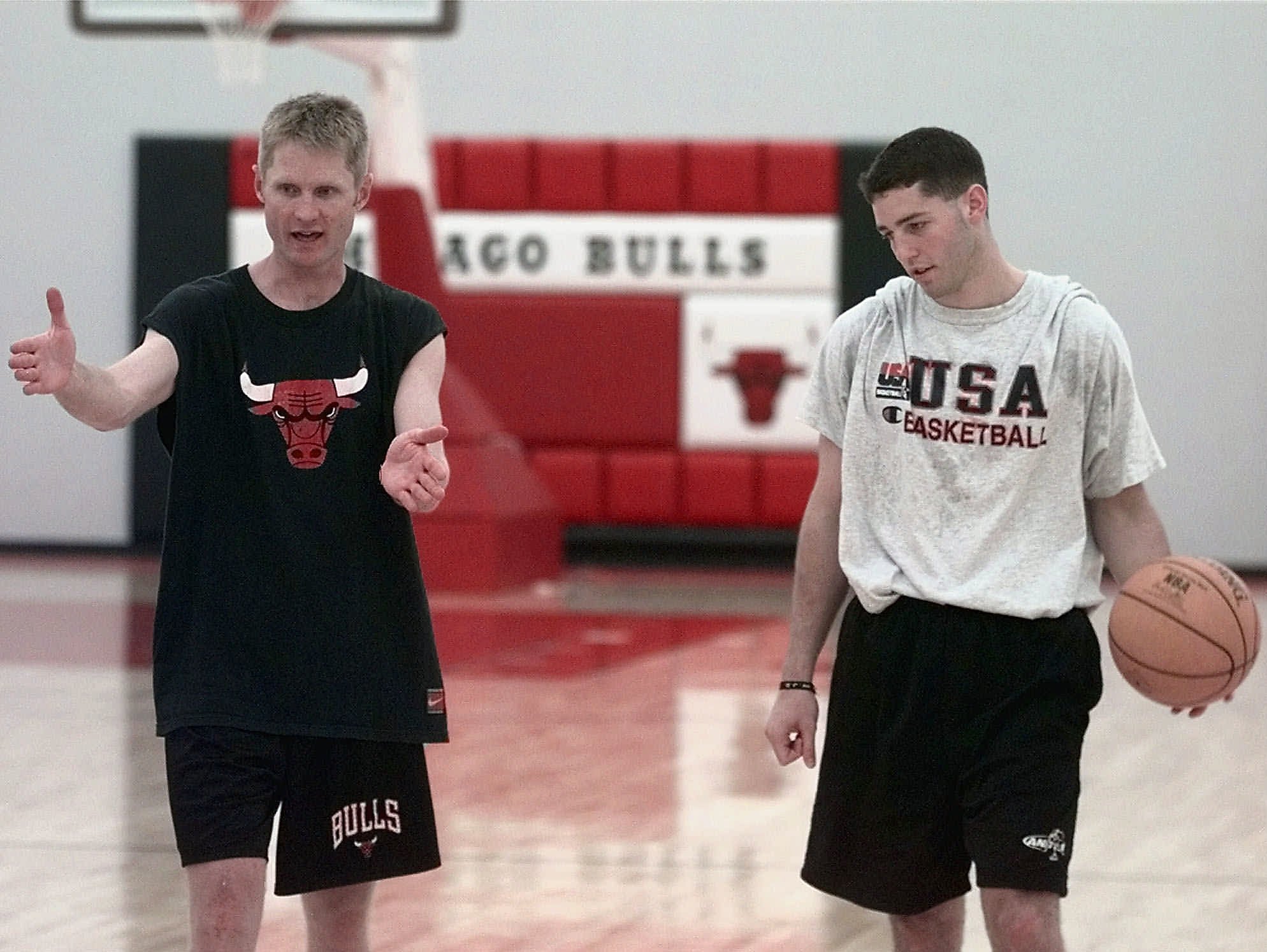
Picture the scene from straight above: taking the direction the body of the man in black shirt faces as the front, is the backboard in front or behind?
behind

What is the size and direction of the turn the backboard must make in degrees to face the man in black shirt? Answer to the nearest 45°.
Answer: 0° — it already faces them

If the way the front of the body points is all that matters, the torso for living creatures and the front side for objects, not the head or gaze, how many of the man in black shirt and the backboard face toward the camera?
2

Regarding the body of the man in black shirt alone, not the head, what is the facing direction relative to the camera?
toward the camera

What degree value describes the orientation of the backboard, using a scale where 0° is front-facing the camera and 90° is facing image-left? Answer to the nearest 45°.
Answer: approximately 0°
